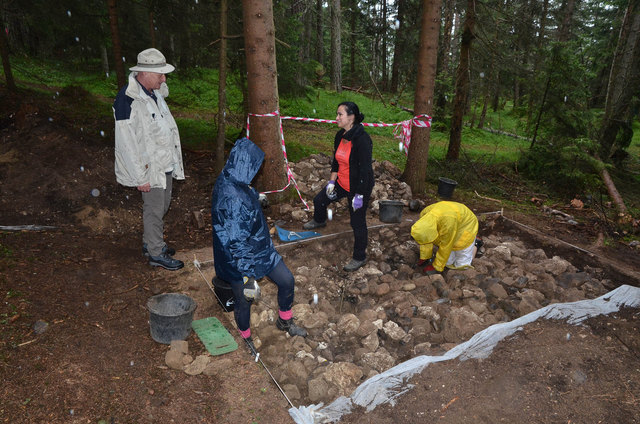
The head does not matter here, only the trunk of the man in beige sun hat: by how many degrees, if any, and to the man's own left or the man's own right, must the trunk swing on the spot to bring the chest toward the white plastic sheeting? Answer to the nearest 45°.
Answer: approximately 45° to the man's own right

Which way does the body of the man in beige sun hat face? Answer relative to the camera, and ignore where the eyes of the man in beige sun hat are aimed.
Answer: to the viewer's right

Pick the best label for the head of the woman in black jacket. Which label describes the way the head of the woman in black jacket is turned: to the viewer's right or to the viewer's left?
to the viewer's left

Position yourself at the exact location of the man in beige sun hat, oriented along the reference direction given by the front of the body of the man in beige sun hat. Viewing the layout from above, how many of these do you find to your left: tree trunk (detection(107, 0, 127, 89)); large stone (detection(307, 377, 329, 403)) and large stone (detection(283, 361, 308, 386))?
1

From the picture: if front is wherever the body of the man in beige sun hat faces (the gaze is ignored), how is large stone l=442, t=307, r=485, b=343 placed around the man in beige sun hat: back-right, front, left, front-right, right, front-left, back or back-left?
front-right

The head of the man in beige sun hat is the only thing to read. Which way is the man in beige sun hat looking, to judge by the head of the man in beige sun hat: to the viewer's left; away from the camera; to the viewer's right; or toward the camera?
to the viewer's right

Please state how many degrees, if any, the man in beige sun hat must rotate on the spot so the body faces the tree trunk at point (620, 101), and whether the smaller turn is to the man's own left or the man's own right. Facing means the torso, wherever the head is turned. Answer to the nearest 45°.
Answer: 0° — they already face it
